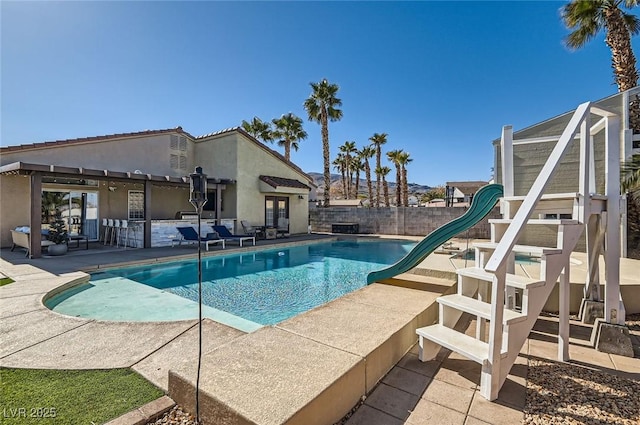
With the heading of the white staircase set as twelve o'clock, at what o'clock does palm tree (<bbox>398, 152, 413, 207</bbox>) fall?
The palm tree is roughly at 4 o'clock from the white staircase.

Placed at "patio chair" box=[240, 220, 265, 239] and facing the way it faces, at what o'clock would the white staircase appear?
The white staircase is roughly at 1 o'clock from the patio chair.

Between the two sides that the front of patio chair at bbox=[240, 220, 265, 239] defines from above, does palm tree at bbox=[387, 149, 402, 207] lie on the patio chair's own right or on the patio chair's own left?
on the patio chair's own left

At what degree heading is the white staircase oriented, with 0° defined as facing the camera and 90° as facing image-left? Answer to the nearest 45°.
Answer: approximately 45°

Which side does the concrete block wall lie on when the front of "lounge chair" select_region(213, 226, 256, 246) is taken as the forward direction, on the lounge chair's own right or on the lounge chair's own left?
on the lounge chair's own left

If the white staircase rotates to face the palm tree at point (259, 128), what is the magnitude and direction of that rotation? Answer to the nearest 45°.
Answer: approximately 90° to its right

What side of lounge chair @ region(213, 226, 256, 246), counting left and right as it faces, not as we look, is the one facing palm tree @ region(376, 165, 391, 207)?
left

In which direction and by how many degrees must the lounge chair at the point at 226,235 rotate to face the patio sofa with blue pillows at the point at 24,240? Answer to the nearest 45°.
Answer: approximately 135° to its right

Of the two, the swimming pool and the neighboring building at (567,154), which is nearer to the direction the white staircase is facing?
the swimming pool

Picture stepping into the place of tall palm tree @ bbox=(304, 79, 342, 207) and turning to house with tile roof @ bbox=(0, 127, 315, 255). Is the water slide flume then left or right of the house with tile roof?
left

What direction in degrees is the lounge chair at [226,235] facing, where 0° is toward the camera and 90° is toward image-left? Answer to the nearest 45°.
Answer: approximately 315°

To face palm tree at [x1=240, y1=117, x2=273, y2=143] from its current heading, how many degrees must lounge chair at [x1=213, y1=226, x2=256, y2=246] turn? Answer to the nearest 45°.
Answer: approximately 135° to its left
